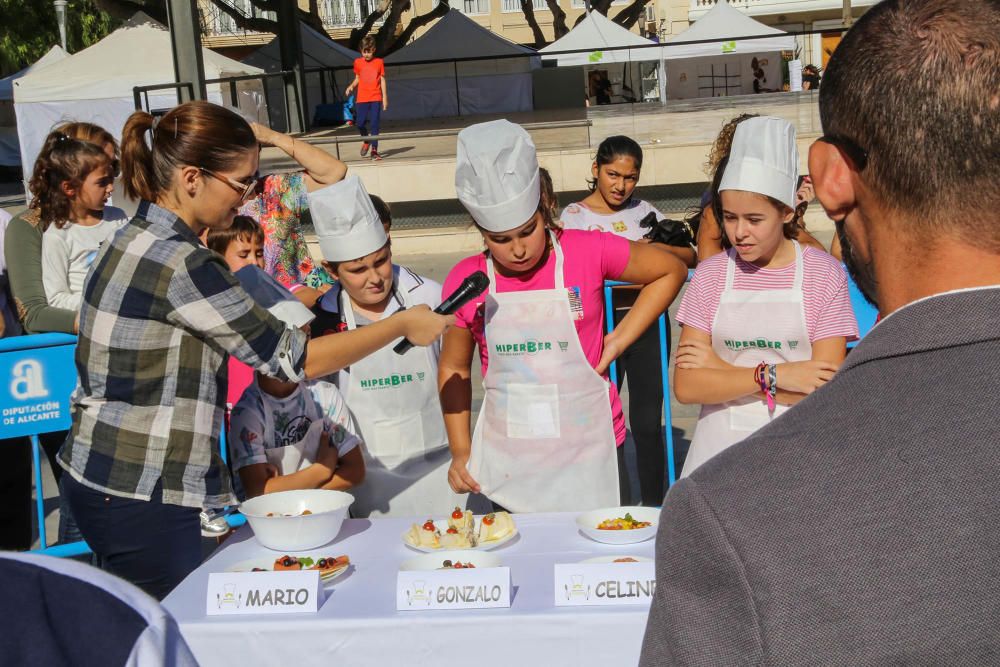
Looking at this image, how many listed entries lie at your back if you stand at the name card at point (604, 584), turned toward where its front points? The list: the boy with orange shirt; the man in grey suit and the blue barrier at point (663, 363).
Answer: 2

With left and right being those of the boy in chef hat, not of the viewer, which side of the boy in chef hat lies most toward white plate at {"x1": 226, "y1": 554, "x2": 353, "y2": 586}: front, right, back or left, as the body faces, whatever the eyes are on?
front

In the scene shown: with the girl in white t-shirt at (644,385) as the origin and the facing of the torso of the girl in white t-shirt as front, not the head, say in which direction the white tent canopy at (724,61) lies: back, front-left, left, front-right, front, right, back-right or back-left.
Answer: back

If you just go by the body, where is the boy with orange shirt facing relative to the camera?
toward the camera

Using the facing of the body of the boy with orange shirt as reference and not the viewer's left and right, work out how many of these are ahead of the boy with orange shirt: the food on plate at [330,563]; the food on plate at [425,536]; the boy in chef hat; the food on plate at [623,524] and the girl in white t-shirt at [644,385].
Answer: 5

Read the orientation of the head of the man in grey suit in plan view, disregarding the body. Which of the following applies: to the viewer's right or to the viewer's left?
to the viewer's left

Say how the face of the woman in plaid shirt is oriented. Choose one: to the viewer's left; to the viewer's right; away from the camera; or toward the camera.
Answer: to the viewer's right

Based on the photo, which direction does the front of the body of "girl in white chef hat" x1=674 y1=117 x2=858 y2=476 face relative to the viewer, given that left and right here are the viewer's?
facing the viewer

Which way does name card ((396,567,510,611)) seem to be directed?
toward the camera

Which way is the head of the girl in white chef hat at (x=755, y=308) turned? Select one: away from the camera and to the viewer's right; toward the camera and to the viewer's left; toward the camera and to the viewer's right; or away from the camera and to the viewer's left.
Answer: toward the camera and to the viewer's left
